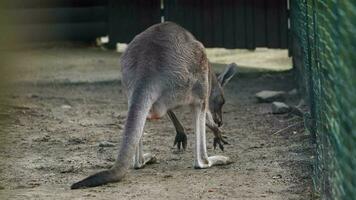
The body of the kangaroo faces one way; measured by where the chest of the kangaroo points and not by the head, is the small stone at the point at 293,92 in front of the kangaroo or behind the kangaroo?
in front

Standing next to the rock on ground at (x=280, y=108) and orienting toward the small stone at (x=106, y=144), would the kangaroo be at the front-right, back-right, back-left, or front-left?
front-left

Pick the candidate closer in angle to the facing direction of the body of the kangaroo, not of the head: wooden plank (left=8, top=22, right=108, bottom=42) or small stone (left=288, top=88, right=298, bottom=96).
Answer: the small stone

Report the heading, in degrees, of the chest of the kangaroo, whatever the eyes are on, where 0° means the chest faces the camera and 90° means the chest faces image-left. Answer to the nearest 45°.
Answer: approximately 225°

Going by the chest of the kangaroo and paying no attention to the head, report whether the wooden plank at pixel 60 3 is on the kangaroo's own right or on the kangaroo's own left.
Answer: on the kangaroo's own left

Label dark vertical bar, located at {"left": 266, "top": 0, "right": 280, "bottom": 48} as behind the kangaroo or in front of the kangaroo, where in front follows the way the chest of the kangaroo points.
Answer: in front

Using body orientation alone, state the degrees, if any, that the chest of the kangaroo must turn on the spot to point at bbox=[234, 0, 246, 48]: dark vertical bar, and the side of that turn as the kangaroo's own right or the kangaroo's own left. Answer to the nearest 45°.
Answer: approximately 45° to the kangaroo's own left

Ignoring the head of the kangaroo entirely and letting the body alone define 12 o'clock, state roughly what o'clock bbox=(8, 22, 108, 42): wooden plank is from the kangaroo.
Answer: The wooden plank is roughly at 10 o'clock from the kangaroo.

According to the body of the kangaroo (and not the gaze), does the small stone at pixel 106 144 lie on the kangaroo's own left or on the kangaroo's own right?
on the kangaroo's own left
